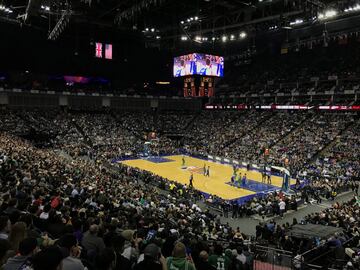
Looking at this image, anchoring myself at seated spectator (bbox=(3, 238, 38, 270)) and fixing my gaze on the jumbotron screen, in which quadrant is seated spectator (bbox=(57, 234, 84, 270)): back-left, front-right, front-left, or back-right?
front-right

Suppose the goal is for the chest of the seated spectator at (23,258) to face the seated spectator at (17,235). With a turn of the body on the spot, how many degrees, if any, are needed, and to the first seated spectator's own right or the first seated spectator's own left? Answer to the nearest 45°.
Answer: approximately 45° to the first seated spectator's own left

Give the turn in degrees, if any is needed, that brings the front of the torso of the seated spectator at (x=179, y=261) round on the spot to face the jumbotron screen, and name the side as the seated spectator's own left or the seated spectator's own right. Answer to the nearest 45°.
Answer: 0° — they already face it

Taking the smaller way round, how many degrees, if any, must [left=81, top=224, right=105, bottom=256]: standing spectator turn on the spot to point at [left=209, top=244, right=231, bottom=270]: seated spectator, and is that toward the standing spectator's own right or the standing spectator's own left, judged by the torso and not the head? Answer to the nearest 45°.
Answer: approximately 45° to the standing spectator's own right

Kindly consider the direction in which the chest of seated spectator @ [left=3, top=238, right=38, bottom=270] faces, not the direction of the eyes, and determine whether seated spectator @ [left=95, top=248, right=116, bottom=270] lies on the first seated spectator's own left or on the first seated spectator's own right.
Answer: on the first seated spectator's own right

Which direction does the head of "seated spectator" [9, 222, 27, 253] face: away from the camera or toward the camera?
away from the camera

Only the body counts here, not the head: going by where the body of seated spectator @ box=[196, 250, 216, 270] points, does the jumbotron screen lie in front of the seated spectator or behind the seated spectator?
in front

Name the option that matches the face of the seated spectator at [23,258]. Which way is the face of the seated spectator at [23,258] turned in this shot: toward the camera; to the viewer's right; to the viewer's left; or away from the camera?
away from the camera

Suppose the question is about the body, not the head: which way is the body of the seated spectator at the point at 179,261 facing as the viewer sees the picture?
away from the camera

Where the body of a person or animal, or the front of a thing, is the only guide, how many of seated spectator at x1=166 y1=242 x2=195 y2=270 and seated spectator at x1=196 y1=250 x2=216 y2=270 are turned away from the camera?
2

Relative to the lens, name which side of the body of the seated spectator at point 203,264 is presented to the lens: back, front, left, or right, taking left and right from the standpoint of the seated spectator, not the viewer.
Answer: back

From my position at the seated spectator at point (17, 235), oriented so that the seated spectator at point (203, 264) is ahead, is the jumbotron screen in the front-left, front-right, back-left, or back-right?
front-left
